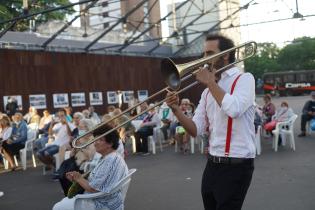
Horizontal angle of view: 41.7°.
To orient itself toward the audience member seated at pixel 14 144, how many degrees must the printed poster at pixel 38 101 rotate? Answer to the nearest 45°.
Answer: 0° — it already faces them

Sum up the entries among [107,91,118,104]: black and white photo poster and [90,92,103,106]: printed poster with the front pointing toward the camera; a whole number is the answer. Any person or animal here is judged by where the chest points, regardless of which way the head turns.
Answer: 2

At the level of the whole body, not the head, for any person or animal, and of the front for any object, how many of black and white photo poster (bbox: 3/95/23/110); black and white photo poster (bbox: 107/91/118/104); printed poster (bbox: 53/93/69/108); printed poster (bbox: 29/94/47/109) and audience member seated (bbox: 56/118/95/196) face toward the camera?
4

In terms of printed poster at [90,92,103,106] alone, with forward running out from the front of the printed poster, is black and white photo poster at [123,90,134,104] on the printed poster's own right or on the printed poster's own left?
on the printed poster's own left

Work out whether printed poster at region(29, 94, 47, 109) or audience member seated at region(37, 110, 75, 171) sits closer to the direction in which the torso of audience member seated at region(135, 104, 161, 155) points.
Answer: the audience member seated

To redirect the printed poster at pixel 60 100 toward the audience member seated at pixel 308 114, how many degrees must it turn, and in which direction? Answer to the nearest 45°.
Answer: approximately 45° to its left

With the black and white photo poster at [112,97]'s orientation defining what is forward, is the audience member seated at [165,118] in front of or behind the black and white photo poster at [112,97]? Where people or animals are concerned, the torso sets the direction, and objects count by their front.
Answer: in front

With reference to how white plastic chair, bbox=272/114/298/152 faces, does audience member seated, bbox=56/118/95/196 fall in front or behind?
in front

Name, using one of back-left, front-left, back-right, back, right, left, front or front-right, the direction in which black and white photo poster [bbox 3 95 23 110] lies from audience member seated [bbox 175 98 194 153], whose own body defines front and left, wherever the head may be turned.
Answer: right

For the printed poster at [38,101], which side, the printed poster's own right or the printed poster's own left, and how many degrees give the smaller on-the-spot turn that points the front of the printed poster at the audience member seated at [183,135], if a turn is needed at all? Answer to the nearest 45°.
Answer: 0° — it already faces them

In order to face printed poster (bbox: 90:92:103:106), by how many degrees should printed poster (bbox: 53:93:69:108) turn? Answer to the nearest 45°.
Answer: approximately 135° to its left
